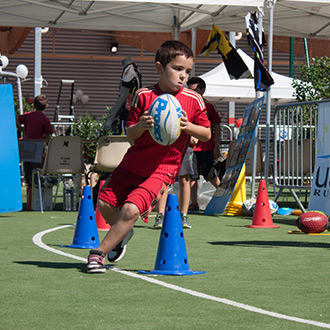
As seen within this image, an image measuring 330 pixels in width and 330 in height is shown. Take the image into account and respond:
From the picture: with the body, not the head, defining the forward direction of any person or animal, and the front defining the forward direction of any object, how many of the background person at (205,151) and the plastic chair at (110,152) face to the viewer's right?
0

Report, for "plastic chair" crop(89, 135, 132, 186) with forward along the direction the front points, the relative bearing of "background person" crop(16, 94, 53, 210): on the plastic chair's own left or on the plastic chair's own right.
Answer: on the plastic chair's own right

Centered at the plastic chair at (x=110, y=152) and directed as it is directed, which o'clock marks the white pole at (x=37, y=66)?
The white pole is roughly at 4 o'clock from the plastic chair.

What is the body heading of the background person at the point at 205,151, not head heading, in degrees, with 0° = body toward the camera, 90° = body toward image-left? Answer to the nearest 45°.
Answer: approximately 45°

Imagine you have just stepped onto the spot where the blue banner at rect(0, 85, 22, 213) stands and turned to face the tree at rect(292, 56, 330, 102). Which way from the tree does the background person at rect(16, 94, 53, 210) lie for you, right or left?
left

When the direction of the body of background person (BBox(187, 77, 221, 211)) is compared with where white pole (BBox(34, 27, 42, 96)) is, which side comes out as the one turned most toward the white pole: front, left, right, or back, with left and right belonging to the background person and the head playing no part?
right

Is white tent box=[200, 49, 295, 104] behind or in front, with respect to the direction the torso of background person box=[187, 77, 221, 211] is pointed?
behind

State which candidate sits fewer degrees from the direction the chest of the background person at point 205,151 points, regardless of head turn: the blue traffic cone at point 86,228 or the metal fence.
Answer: the blue traffic cone

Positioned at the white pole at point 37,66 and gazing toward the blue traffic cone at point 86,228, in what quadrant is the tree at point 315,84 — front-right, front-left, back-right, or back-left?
front-left

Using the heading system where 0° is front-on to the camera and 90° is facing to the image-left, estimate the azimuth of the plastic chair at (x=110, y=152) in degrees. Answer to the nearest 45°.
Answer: approximately 45°
